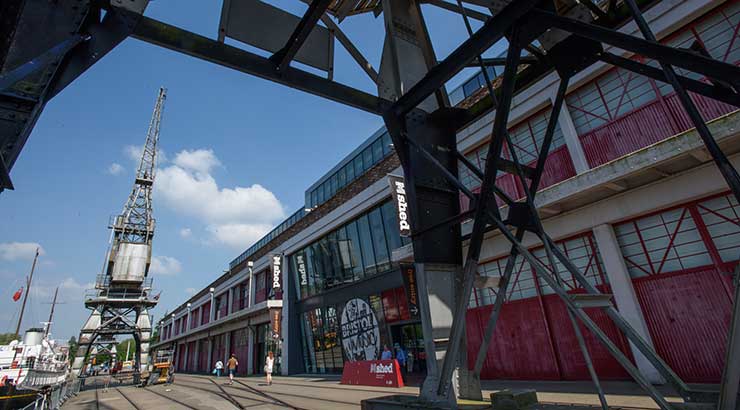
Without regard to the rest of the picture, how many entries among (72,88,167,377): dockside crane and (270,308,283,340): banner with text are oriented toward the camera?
1

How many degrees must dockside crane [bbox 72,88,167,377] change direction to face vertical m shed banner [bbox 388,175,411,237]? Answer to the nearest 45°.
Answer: approximately 180°

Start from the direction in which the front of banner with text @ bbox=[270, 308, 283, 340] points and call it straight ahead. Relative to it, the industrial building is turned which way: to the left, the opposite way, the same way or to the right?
to the right

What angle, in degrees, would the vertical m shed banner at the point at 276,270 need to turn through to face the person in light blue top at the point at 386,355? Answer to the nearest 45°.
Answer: approximately 45° to its left
